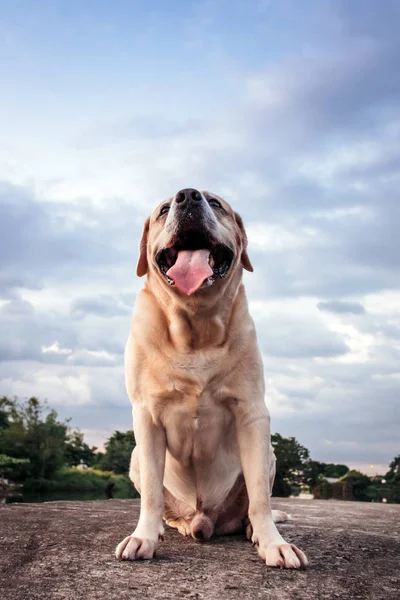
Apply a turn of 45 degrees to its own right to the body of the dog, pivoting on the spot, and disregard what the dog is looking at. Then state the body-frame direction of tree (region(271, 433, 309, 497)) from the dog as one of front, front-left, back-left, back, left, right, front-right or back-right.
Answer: back-right

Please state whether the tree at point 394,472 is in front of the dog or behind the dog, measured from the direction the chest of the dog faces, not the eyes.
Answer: behind

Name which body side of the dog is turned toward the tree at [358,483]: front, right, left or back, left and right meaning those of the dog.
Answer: back

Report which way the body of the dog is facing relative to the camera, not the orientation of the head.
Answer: toward the camera
